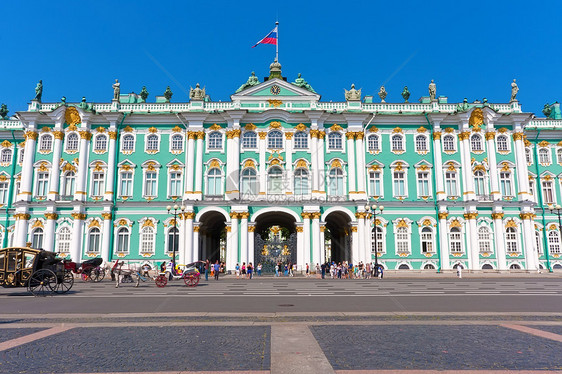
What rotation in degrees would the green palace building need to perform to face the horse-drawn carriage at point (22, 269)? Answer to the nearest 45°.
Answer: approximately 45° to its right

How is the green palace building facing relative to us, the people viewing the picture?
facing the viewer
